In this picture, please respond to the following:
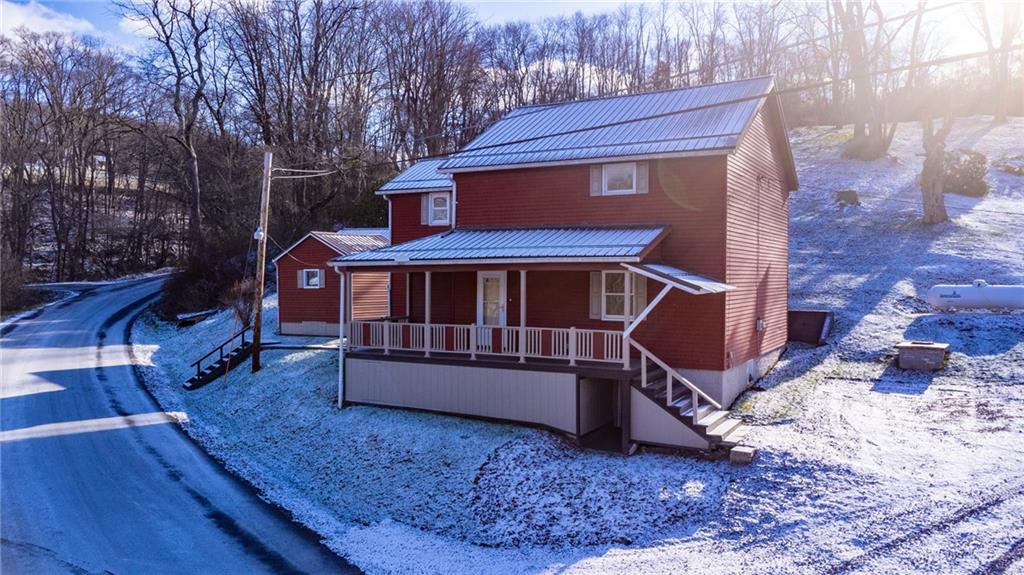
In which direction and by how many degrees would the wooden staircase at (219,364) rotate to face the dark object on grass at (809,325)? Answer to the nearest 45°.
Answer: approximately 180°

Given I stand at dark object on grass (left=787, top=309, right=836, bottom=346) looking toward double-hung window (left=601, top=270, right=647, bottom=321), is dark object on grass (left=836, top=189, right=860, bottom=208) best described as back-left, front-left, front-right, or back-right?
back-right

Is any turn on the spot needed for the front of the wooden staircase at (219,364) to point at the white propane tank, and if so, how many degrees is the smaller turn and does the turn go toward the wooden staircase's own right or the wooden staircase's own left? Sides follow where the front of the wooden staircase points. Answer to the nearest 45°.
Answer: approximately 180°

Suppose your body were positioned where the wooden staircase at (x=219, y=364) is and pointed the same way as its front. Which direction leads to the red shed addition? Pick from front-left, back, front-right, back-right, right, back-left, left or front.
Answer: back

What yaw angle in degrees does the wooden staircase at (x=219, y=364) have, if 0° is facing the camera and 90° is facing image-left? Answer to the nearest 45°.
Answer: approximately 45°

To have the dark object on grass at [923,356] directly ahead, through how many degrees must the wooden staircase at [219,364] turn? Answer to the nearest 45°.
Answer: approximately 180°

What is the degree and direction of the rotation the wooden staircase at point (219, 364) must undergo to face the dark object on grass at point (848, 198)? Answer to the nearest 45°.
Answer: approximately 135° to its left

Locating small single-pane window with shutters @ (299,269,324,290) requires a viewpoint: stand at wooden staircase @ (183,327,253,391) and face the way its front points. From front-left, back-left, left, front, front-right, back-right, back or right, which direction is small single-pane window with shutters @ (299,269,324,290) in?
back
